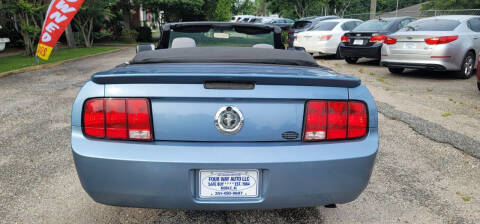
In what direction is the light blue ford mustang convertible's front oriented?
away from the camera

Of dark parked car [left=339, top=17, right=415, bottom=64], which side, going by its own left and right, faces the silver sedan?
right

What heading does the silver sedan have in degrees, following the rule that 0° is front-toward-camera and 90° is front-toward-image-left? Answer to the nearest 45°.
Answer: approximately 225°

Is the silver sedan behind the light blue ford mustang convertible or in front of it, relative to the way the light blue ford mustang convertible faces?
in front

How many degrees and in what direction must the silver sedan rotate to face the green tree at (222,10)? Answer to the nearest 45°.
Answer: approximately 90° to its left

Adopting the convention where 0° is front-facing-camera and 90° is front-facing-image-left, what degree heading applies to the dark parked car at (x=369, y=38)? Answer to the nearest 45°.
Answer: approximately 225°

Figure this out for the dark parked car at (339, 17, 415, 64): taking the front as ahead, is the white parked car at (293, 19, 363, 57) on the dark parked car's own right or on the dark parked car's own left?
on the dark parked car's own left

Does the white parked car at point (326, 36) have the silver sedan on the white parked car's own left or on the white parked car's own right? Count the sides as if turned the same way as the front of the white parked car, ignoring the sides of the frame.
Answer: on the white parked car's own right

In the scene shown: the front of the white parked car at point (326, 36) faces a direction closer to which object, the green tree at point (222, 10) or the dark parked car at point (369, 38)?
the green tree
